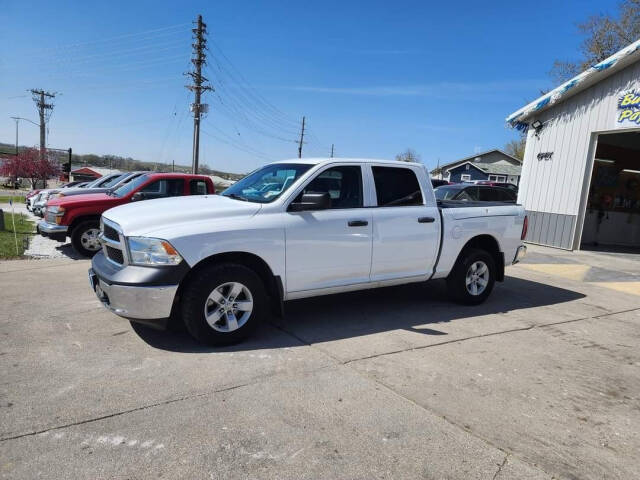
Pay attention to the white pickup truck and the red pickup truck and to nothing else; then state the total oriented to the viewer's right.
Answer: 0

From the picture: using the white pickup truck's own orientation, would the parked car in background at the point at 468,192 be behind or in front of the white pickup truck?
behind

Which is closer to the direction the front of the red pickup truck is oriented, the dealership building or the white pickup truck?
the white pickup truck

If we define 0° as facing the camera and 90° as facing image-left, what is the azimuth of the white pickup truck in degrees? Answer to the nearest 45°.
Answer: approximately 45°

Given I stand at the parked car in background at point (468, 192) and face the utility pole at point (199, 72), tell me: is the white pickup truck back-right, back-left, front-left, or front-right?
back-left

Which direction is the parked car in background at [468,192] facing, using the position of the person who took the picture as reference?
facing the viewer and to the left of the viewer

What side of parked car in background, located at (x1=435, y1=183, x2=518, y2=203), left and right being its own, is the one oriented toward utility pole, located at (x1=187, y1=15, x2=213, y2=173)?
right

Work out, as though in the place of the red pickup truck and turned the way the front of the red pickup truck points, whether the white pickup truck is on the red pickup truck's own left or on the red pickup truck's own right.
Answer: on the red pickup truck's own left

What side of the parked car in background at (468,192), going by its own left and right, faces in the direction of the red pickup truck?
front

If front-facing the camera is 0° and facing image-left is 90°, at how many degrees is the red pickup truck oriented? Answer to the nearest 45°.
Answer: approximately 45°
